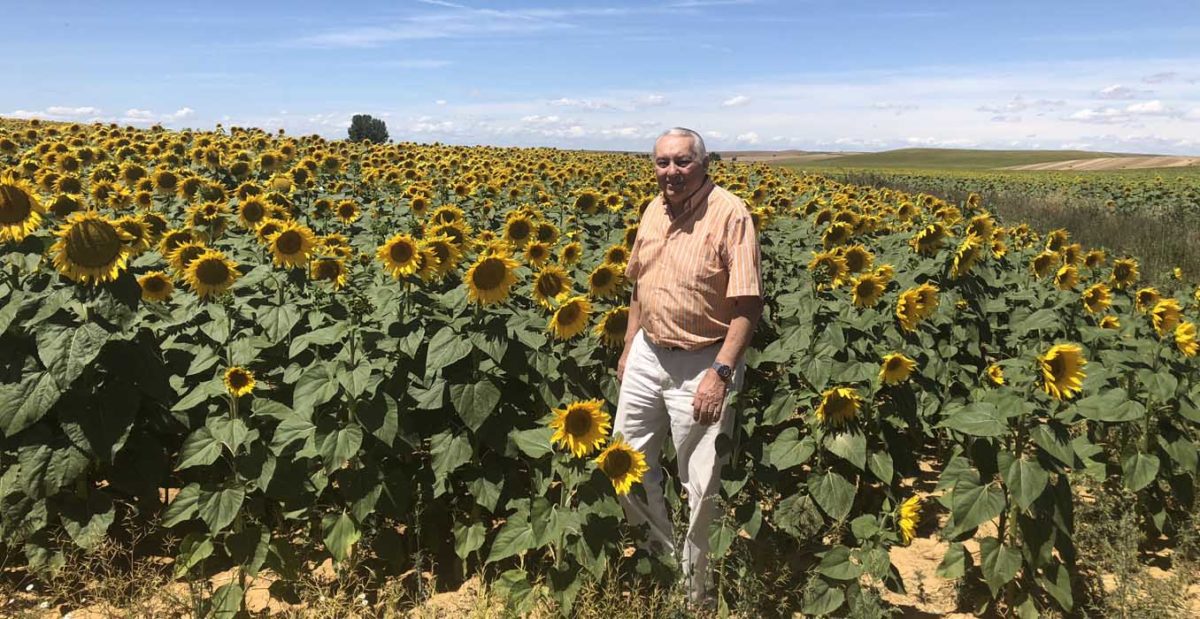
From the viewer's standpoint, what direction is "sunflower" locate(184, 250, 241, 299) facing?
toward the camera

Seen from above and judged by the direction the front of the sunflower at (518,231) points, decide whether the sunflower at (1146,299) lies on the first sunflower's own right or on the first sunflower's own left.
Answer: on the first sunflower's own left

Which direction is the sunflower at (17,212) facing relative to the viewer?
toward the camera

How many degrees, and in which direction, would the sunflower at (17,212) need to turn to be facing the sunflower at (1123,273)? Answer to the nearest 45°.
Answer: approximately 90° to its left

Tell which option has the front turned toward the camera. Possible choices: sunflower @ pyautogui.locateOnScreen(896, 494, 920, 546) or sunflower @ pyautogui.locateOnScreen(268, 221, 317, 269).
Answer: sunflower @ pyautogui.locateOnScreen(268, 221, 317, 269)

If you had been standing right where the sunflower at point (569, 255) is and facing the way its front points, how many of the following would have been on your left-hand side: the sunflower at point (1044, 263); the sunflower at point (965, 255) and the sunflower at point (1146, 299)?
3

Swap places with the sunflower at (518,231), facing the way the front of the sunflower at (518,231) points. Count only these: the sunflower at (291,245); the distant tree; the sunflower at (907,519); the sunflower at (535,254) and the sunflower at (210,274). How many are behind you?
1

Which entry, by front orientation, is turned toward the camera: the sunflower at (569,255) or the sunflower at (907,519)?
the sunflower at (569,255)

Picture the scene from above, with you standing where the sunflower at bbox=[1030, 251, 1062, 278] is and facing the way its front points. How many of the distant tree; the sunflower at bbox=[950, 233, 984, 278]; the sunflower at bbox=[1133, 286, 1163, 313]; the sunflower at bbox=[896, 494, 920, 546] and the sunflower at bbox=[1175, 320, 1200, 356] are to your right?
1

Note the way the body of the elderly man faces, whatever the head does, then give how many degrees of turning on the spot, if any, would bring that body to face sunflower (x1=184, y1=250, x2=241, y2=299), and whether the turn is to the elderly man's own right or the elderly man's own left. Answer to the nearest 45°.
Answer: approximately 45° to the elderly man's own right

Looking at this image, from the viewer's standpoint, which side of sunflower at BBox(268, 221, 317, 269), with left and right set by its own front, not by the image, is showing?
front
